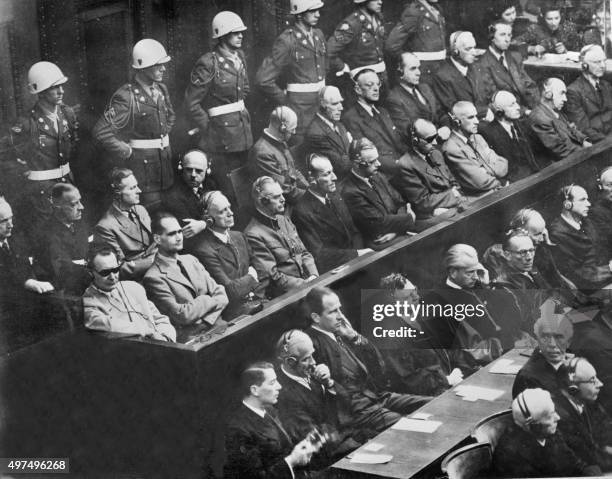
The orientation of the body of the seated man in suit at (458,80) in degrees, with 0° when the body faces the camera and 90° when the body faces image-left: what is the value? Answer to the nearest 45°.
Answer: approximately 315°

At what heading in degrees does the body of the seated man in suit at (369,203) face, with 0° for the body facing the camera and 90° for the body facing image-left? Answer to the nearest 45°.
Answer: approximately 315°

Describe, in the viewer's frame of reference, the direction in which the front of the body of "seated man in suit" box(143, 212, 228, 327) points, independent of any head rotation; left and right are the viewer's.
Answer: facing the viewer and to the right of the viewer

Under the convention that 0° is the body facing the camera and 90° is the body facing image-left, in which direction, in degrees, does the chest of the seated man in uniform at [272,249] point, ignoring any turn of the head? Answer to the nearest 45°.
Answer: approximately 315°

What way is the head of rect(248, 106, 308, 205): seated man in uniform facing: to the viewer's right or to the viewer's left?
to the viewer's right

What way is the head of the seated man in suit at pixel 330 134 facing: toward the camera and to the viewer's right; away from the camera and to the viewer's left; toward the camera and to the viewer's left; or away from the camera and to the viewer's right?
toward the camera and to the viewer's right

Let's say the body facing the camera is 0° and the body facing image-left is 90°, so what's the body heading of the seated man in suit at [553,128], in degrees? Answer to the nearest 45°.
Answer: approximately 315°

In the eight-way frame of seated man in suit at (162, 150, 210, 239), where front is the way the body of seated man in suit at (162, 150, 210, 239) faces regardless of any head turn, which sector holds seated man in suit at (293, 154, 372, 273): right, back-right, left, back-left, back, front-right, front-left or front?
front-left
